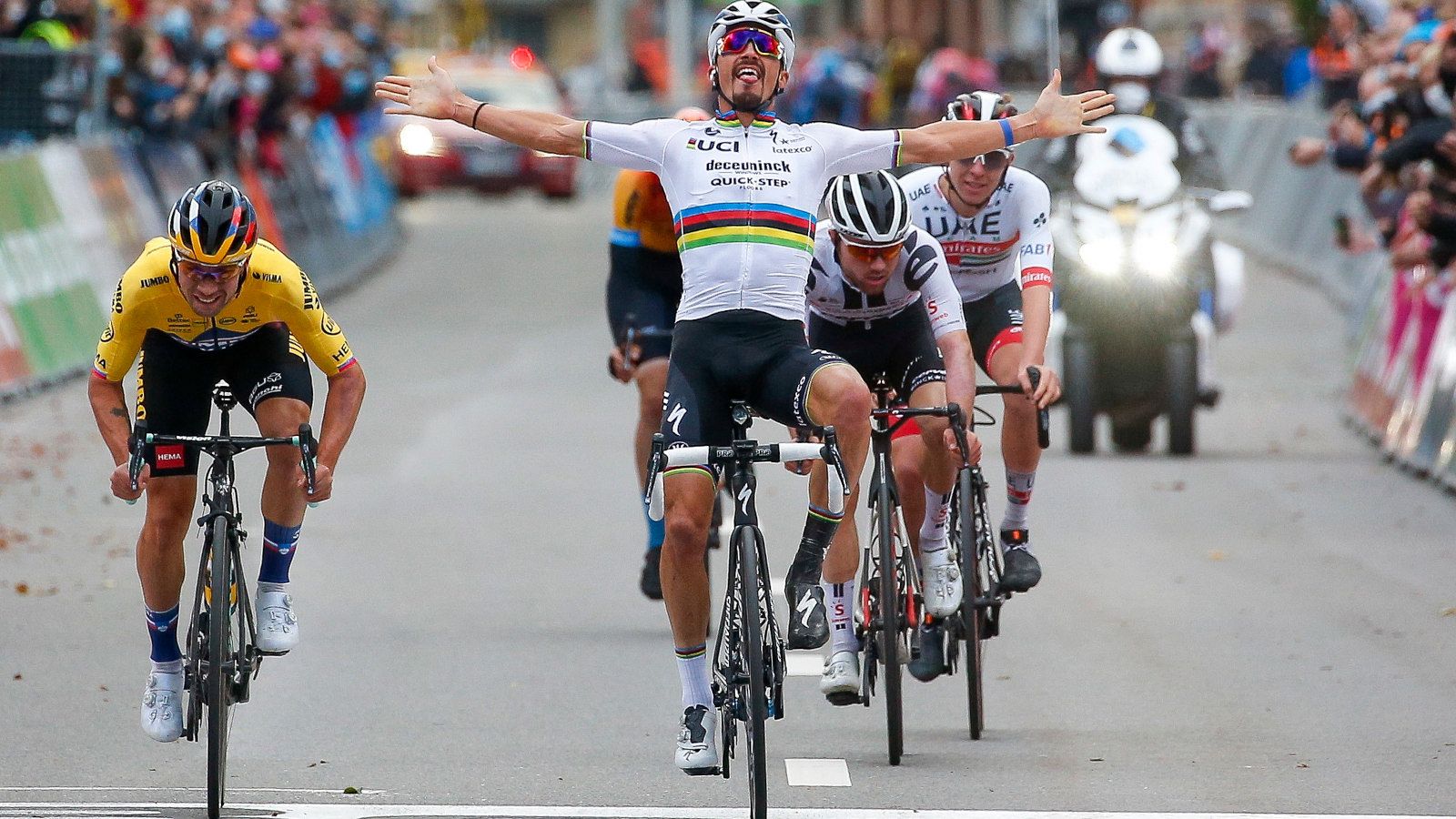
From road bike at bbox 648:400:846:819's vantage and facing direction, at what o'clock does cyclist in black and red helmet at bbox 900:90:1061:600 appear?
The cyclist in black and red helmet is roughly at 7 o'clock from the road bike.

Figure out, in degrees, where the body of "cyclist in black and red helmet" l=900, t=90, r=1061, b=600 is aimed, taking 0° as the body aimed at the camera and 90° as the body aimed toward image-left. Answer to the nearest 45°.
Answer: approximately 0°

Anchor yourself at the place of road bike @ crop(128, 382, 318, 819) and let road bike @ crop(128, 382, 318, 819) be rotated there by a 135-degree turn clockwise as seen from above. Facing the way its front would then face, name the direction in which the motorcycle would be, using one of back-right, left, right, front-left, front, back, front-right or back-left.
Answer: right

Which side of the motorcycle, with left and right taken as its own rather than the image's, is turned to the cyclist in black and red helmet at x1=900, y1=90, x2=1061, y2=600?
front

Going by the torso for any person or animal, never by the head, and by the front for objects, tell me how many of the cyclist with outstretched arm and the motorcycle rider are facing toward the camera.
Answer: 2

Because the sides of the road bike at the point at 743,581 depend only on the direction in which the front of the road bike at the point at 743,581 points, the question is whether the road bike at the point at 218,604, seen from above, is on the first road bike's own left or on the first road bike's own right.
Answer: on the first road bike's own right

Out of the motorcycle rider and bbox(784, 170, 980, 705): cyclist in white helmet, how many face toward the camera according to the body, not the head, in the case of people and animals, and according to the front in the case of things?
2

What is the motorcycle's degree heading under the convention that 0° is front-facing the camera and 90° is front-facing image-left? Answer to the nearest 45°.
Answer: approximately 0°
